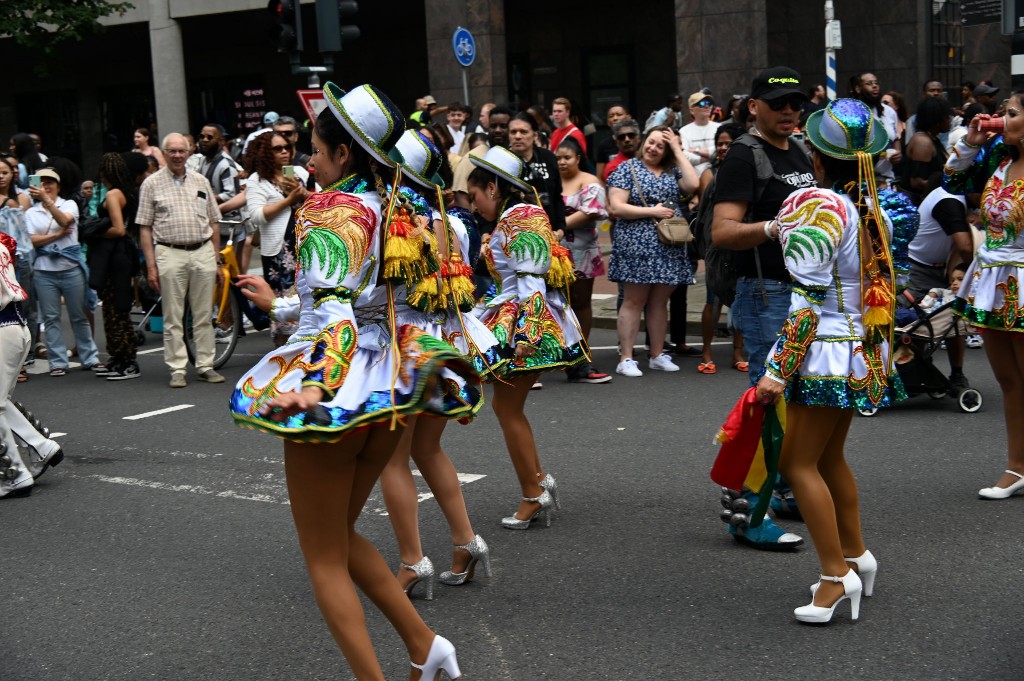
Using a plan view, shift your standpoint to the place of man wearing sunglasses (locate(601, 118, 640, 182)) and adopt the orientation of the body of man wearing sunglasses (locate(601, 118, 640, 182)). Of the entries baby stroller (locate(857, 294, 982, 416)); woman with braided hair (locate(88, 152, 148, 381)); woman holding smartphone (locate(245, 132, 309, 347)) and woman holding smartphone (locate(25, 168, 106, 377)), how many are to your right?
3

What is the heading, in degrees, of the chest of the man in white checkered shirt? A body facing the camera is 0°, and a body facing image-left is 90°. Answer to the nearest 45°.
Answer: approximately 0°

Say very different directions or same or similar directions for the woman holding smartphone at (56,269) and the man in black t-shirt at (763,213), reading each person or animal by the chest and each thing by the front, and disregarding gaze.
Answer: same or similar directions

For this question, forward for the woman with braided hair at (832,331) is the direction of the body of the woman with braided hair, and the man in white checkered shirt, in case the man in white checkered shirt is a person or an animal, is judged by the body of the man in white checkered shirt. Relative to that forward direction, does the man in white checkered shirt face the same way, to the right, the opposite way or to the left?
the opposite way

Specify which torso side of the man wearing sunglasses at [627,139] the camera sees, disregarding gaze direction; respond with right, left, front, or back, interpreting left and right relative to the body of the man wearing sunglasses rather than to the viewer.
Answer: front

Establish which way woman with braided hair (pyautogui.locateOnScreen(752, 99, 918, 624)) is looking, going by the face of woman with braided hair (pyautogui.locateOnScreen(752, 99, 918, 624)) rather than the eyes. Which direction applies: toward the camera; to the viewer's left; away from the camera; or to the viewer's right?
away from the camera

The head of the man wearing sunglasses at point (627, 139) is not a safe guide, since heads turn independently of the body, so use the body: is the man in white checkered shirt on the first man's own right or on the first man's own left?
on the first man's own right

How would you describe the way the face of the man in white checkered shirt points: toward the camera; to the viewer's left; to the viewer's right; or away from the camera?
toward the camera

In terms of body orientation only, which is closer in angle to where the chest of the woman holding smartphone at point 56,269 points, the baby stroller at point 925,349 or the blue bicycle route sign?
the baby stroller

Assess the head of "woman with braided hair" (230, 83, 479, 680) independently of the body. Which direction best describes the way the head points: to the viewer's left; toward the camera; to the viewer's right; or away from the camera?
to the viewer's left

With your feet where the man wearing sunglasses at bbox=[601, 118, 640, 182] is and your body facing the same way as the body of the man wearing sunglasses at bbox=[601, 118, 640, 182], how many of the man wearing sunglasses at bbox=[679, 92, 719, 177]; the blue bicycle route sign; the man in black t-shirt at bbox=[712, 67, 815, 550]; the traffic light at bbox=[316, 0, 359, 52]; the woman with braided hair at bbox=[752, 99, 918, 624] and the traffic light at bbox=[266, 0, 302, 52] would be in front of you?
2

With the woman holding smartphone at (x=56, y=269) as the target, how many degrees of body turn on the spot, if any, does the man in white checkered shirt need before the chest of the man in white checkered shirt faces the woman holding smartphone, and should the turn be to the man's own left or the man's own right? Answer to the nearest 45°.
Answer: approximately 135° to the man's own right

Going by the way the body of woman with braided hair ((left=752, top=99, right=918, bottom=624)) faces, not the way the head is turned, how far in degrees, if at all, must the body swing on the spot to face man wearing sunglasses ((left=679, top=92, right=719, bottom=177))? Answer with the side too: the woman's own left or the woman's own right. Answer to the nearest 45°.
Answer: approximately 45° to the woman's own right
